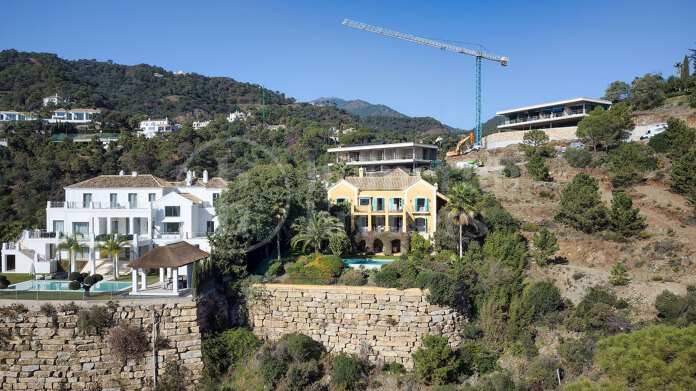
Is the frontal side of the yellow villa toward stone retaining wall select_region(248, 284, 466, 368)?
yes

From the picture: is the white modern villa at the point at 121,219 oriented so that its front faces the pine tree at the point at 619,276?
no

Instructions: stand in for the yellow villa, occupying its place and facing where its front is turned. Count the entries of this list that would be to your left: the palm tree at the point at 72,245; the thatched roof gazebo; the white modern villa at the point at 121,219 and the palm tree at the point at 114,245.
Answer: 0

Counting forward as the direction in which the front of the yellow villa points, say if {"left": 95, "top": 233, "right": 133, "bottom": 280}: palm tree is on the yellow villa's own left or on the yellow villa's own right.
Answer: on the yellow villa's own right

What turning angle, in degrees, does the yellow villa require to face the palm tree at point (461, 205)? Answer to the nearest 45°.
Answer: approximately 45° to its left

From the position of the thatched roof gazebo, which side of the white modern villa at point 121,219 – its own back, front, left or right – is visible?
front

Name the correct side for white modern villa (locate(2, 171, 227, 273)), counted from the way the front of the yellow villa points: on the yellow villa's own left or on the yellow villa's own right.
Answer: on the yellow villa's own right

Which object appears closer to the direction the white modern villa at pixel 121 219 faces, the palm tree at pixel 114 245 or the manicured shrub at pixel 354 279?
the palm tree

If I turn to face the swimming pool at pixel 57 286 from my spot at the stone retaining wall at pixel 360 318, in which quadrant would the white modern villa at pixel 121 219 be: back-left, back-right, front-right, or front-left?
front-right

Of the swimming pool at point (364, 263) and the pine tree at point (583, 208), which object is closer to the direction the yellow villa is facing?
the swimming pool

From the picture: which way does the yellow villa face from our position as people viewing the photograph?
facing the viewer

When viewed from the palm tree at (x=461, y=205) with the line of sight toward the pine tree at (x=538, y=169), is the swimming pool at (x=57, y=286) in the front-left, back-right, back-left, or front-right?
back-left

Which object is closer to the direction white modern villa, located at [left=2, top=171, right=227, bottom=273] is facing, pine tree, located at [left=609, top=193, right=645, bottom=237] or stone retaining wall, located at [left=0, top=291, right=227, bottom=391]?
the stone retaining wall

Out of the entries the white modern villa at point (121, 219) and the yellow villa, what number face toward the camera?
2

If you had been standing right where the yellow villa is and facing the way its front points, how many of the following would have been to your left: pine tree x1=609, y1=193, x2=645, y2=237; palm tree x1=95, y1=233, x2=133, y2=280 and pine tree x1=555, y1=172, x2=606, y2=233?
2

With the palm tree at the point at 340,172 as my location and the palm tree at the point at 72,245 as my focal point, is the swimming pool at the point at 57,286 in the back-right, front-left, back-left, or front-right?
front-left

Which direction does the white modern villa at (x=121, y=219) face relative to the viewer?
toward the camera

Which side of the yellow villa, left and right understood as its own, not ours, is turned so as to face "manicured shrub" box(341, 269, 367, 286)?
front
